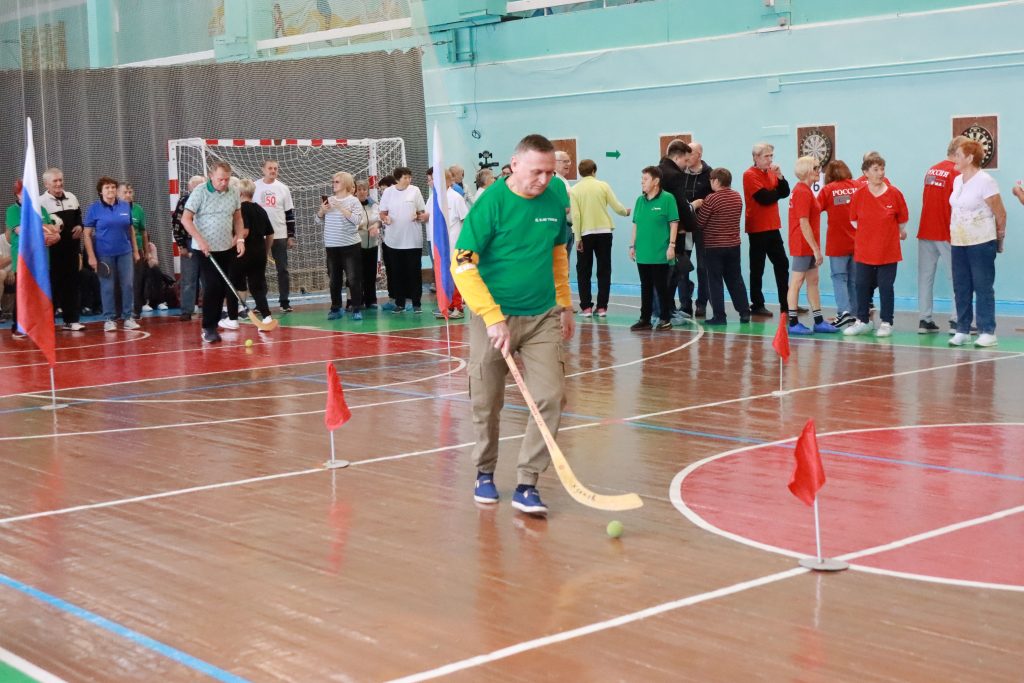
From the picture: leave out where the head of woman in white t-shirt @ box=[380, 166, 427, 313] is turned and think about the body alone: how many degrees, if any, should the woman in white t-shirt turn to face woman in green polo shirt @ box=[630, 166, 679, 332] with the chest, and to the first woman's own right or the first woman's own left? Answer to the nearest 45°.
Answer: approximately 45° to the first woman's own left

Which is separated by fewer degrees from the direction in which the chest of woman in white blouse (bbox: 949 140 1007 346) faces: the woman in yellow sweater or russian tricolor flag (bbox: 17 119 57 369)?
the russian tricolor flag

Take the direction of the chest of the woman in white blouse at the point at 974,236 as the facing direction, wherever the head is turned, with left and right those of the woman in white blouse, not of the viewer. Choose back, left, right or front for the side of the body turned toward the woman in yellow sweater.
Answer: right

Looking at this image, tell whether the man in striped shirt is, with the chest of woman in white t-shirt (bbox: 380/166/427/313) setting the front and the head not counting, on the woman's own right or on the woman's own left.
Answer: on the woman's own left

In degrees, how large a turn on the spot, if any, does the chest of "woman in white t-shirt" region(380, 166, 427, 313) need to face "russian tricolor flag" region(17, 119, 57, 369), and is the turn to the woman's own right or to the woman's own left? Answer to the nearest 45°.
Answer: approximately 45° to the woman's own right

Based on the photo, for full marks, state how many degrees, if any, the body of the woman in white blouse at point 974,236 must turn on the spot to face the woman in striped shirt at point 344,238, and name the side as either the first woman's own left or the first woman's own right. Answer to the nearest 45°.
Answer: approximately 45° to the first woman's own right

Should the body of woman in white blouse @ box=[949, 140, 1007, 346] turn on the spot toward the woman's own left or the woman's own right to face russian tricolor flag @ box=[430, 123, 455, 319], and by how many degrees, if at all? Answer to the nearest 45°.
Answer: approximately 45° to the woman's own right

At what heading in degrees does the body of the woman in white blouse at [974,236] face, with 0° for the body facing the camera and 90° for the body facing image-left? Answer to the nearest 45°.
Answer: approximately 45°

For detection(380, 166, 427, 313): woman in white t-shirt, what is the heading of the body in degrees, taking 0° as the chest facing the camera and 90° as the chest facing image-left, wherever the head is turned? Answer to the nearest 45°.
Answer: approximately 0°

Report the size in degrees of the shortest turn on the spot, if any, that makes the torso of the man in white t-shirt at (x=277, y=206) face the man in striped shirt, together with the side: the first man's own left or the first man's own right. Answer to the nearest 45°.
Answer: approximately 45° to the first man's own left

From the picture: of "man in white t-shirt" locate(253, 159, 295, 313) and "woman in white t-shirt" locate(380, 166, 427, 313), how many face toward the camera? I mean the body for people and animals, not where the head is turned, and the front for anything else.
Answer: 2

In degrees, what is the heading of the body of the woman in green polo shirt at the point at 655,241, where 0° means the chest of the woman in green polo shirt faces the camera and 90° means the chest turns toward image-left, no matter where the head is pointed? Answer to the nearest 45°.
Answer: approximately 45°
